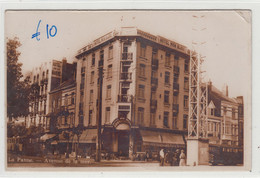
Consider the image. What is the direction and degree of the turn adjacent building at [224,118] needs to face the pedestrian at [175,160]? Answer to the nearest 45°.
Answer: approximately 45° to its right

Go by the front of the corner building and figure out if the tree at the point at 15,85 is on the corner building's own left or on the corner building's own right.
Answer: on the corner building's own right

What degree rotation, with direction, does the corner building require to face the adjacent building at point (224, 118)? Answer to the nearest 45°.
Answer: approximately 90° to its left

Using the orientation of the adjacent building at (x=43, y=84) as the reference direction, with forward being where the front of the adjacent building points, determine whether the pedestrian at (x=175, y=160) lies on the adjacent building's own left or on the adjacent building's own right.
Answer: on the adjacent building's own left

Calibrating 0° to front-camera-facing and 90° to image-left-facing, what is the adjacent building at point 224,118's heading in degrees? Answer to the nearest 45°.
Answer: approximately 315°
